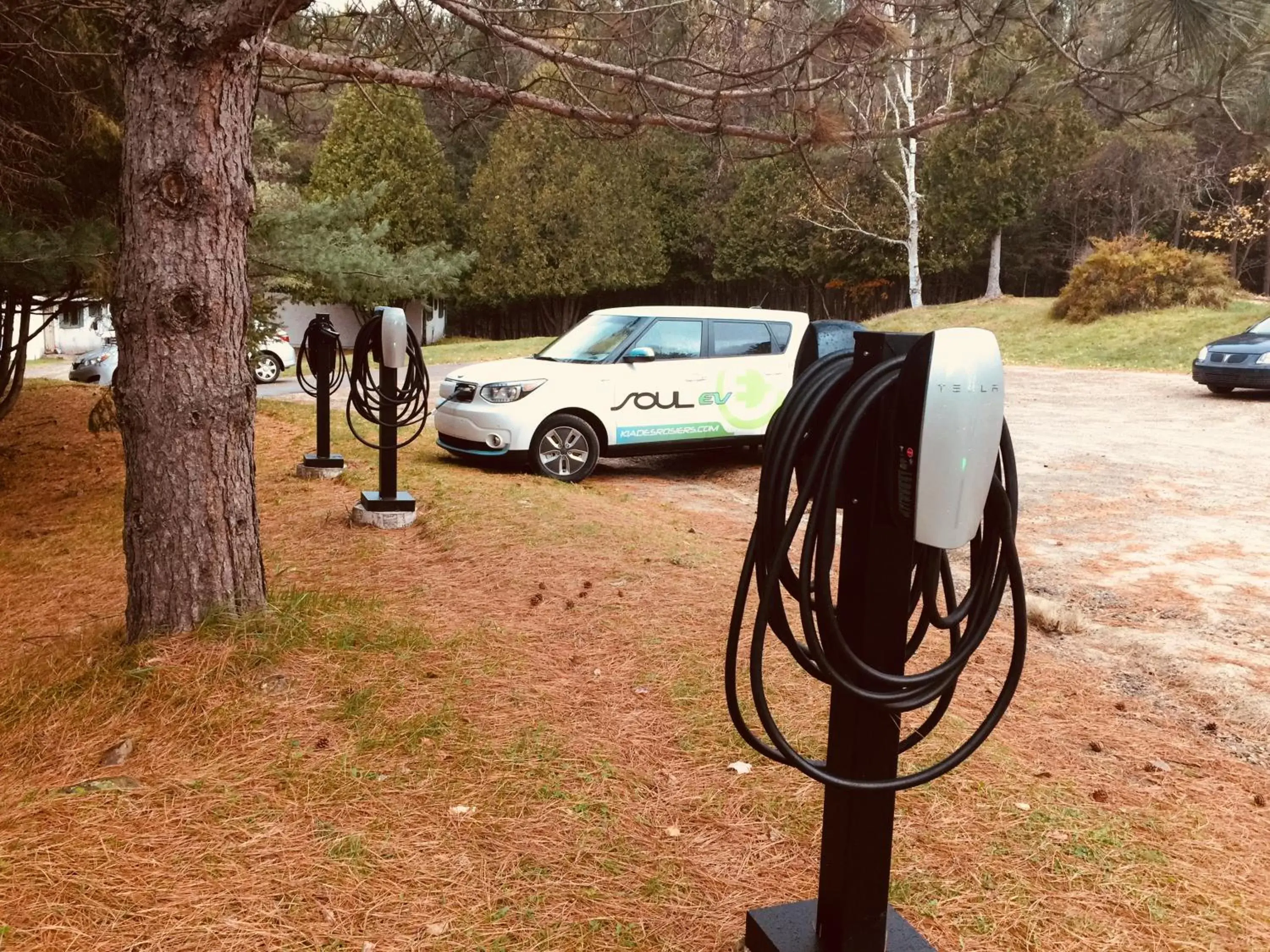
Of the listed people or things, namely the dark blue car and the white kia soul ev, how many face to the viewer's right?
0

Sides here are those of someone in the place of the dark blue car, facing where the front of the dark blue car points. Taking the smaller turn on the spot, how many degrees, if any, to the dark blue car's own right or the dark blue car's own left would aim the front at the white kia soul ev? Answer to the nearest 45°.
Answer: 0° — it already faces it

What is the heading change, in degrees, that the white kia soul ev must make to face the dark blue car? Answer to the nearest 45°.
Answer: approximately 180°

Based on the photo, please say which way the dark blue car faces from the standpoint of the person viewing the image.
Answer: facing the viewer and to the left of the viewer

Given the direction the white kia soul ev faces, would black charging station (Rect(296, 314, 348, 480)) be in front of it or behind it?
in front

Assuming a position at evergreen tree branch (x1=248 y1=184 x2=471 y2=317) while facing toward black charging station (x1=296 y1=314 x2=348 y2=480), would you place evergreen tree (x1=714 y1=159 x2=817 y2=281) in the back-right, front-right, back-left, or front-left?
back-left

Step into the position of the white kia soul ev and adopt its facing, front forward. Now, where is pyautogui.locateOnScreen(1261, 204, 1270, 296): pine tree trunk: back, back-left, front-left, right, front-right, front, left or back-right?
back

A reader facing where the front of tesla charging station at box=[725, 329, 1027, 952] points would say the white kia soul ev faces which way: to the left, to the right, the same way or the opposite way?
to the right

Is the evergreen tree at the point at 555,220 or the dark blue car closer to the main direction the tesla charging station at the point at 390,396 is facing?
the dark blue car

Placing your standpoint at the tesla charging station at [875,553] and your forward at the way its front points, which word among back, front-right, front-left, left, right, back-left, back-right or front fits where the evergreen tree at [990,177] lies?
back-left

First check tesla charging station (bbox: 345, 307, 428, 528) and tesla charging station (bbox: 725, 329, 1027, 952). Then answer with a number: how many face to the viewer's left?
0

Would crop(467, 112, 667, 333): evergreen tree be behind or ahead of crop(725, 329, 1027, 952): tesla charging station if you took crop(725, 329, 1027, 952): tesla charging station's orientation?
behind

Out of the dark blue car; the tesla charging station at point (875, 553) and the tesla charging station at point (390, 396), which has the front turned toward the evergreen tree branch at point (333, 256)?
the dark blue car

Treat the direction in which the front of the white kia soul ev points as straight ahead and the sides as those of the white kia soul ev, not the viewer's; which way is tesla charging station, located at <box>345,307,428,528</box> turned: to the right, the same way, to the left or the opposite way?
to the left

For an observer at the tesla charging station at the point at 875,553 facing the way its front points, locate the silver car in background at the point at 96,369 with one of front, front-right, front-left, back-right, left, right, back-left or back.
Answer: back

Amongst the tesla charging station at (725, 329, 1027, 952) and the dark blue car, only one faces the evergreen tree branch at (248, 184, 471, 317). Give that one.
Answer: the dark blue car

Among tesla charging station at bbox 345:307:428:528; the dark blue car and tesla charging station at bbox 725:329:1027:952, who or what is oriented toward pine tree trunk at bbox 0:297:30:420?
the dark blue car
